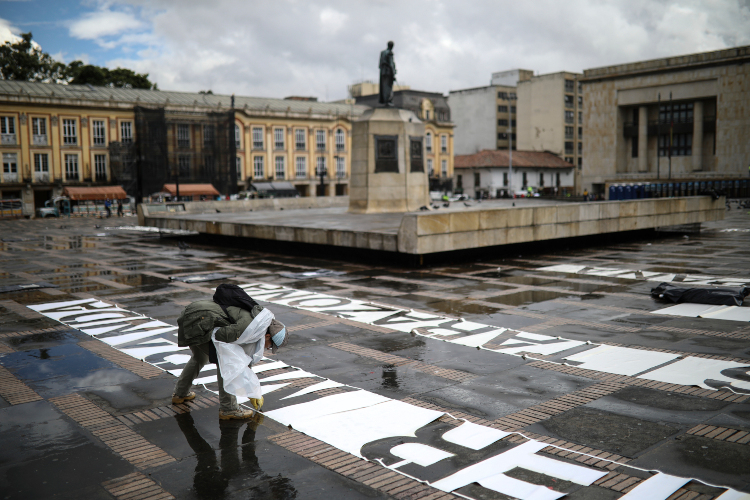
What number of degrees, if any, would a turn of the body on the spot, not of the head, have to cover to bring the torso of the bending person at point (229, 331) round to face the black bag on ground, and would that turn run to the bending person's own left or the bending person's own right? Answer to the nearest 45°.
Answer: approximately 45° to the bending person's own left

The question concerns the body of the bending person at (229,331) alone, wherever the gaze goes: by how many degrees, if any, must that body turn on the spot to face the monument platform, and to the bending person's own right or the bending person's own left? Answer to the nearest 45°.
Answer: approximately 45° to the bending person's own left

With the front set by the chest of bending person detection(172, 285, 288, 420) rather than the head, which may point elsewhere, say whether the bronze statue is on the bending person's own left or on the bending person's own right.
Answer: on the bending person's own left

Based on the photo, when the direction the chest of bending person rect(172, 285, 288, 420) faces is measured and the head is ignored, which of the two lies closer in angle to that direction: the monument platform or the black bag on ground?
the black bag on ground

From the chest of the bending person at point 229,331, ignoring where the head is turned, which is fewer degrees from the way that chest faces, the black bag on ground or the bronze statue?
the black bag on ground

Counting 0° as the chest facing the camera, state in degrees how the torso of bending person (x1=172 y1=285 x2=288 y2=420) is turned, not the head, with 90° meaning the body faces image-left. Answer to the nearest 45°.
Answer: approximately 270°
